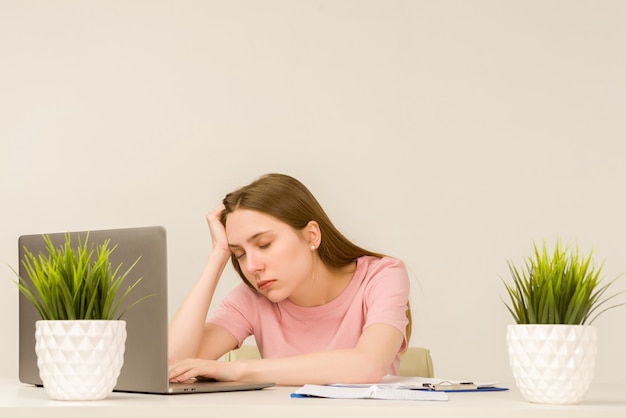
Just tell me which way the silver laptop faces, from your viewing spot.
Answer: facing away from the viewer and to the right of the viewer

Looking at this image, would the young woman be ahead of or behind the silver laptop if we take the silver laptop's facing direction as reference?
ahead

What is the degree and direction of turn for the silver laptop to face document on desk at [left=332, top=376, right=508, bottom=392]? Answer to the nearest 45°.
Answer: approximately 45° to its right

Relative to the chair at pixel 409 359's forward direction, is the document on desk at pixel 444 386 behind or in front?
in front

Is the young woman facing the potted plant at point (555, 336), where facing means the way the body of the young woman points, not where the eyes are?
no

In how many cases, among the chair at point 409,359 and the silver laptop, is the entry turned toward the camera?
1

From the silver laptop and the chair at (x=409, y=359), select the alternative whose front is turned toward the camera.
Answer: the chair

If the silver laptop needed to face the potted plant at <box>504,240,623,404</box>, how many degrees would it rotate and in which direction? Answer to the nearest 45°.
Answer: approximately 90° to its right

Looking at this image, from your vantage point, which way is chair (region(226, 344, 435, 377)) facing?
toward the camera

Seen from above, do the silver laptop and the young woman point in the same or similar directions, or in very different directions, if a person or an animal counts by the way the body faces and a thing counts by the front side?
very different directions

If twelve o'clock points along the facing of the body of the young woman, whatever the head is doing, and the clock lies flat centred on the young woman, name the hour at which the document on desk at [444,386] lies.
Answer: The document on desk is roughly at 10 o'clock from the young woman.

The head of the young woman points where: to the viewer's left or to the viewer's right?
to the viewer's left

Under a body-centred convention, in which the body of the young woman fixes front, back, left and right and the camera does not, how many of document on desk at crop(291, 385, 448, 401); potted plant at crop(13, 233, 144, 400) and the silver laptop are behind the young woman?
0

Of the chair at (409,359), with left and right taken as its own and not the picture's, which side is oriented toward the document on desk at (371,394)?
front
